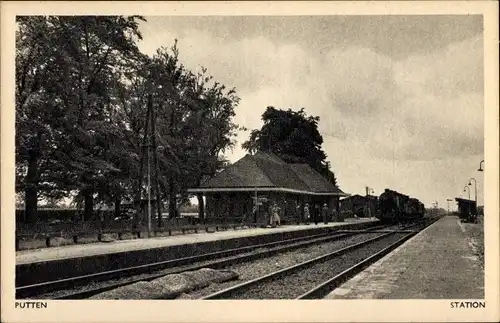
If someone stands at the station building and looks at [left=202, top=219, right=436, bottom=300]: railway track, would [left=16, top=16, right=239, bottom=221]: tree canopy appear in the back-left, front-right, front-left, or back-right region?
front-right

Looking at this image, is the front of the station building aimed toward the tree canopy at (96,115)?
no

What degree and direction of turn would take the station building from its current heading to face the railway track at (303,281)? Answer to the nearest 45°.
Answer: approximately 45° to its right

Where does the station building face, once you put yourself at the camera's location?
facing the viewer and to the right of the viewer

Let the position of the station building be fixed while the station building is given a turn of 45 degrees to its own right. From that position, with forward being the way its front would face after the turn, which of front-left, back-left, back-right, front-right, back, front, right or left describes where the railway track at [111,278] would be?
front
